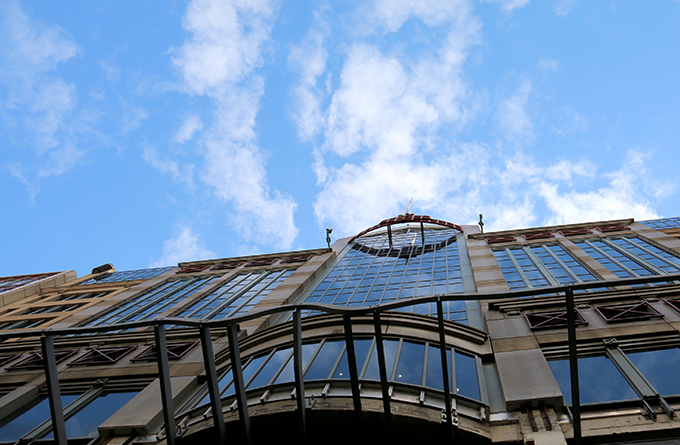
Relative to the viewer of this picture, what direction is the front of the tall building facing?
facing the viewer
